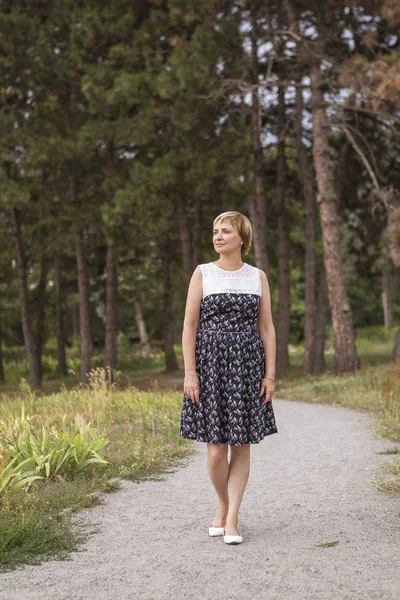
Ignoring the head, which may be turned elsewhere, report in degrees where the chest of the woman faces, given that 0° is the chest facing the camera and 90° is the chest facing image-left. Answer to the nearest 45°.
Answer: approximately 0°
